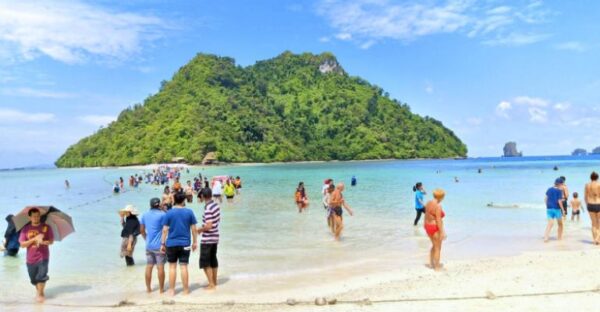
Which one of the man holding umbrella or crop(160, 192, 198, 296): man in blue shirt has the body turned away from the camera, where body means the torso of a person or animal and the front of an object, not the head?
the man in blue shirt

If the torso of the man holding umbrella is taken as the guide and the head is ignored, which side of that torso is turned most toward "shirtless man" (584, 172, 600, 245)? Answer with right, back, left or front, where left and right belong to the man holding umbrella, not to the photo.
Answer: left

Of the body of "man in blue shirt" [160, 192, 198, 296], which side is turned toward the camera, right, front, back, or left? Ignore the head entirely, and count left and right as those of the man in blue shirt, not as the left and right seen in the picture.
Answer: back

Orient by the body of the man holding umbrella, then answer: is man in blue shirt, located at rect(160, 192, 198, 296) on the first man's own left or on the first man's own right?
on the first man's own left

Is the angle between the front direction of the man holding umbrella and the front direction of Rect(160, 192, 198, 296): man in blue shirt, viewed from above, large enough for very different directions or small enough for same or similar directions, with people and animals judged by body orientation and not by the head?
very different directions

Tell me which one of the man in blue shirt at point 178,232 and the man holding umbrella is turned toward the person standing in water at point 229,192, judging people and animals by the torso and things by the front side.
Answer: the man in blue shirt

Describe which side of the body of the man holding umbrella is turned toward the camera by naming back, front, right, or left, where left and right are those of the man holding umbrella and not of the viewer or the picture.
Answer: front

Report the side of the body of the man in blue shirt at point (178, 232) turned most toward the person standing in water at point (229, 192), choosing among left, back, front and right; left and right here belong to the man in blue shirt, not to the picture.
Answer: front

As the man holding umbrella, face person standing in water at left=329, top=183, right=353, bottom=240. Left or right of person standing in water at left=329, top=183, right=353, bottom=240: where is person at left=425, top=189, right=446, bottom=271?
right
